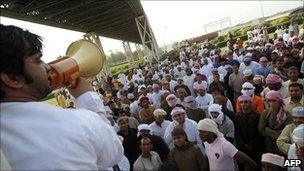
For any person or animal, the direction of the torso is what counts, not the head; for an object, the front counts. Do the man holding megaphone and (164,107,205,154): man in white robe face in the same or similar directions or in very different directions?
very different directions

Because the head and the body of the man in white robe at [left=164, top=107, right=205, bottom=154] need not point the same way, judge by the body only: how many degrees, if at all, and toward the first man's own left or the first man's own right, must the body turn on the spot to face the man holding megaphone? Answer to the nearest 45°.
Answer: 0° — they already face them

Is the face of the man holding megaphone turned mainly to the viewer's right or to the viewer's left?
to the viewer's right

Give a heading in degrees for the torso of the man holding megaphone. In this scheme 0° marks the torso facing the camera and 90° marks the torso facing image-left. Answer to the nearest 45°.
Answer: approximately 225°

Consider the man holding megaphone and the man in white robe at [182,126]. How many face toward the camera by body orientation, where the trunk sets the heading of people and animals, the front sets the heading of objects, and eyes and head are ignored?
1

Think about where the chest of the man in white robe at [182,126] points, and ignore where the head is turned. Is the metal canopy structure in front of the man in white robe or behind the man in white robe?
behind
